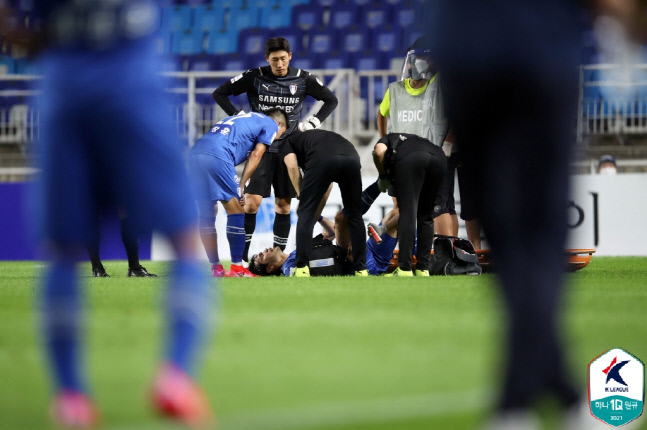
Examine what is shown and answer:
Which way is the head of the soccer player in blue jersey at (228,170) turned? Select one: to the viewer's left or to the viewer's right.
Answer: to the viewer's right

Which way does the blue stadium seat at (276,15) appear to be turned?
toward the camera

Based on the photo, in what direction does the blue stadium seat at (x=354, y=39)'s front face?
toward the camera

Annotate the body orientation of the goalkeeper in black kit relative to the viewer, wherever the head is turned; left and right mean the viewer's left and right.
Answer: facing the viewer

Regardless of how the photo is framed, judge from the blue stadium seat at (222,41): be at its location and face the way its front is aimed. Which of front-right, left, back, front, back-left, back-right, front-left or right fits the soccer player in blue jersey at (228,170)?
front

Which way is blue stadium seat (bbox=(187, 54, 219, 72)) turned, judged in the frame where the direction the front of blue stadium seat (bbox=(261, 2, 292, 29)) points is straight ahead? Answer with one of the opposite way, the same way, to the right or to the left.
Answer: the same way

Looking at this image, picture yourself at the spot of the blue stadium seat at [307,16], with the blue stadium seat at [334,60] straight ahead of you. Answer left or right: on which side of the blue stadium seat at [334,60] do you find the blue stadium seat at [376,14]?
left

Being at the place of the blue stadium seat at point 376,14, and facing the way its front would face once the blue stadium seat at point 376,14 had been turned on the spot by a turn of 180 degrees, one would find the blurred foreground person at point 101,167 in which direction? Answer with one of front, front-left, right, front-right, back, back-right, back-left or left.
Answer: back

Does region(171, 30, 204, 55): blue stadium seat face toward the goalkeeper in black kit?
yes

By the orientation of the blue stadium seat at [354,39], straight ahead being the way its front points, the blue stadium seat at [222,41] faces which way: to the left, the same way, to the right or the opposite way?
the same way

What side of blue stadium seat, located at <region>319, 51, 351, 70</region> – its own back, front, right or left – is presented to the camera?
front

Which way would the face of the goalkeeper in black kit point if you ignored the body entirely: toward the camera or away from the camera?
toward the camera

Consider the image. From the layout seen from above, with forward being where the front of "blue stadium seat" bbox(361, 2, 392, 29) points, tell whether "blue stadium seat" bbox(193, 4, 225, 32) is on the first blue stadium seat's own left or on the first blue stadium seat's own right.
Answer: on the first blue stadium seat's own right
